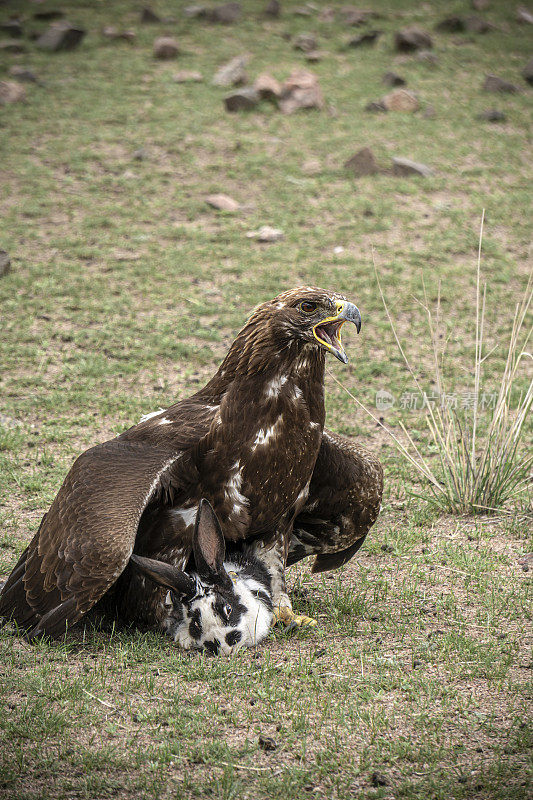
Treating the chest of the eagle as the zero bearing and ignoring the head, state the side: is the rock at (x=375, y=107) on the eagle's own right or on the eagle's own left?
on the eagle's own left

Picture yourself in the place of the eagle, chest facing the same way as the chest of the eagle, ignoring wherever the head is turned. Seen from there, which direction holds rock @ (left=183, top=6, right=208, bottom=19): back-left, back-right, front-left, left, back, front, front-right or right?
back-left

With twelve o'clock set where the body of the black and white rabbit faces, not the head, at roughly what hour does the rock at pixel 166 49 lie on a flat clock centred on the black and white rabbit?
The rock is roughly at 6 o'clock from the black and white rabbit.

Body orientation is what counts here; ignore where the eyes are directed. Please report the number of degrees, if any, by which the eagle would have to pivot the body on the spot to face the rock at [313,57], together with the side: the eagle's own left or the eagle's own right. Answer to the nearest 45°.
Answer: approximately 135° to the eagle's own left

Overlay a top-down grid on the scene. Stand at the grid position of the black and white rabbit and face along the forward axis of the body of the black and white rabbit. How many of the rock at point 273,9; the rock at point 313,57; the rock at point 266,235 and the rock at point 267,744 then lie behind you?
3

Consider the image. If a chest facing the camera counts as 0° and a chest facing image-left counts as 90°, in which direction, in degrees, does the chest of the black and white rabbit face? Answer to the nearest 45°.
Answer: approximately 0°

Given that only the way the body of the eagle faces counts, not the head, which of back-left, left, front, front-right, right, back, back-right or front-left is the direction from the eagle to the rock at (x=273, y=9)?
back-left

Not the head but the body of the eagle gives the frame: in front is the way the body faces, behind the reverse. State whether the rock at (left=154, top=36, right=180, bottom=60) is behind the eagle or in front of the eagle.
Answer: behind

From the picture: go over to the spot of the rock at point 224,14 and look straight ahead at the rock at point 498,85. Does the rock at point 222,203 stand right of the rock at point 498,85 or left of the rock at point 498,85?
right

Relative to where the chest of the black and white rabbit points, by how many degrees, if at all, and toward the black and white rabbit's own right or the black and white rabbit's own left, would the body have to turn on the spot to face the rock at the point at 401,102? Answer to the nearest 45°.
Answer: approximately 180°
